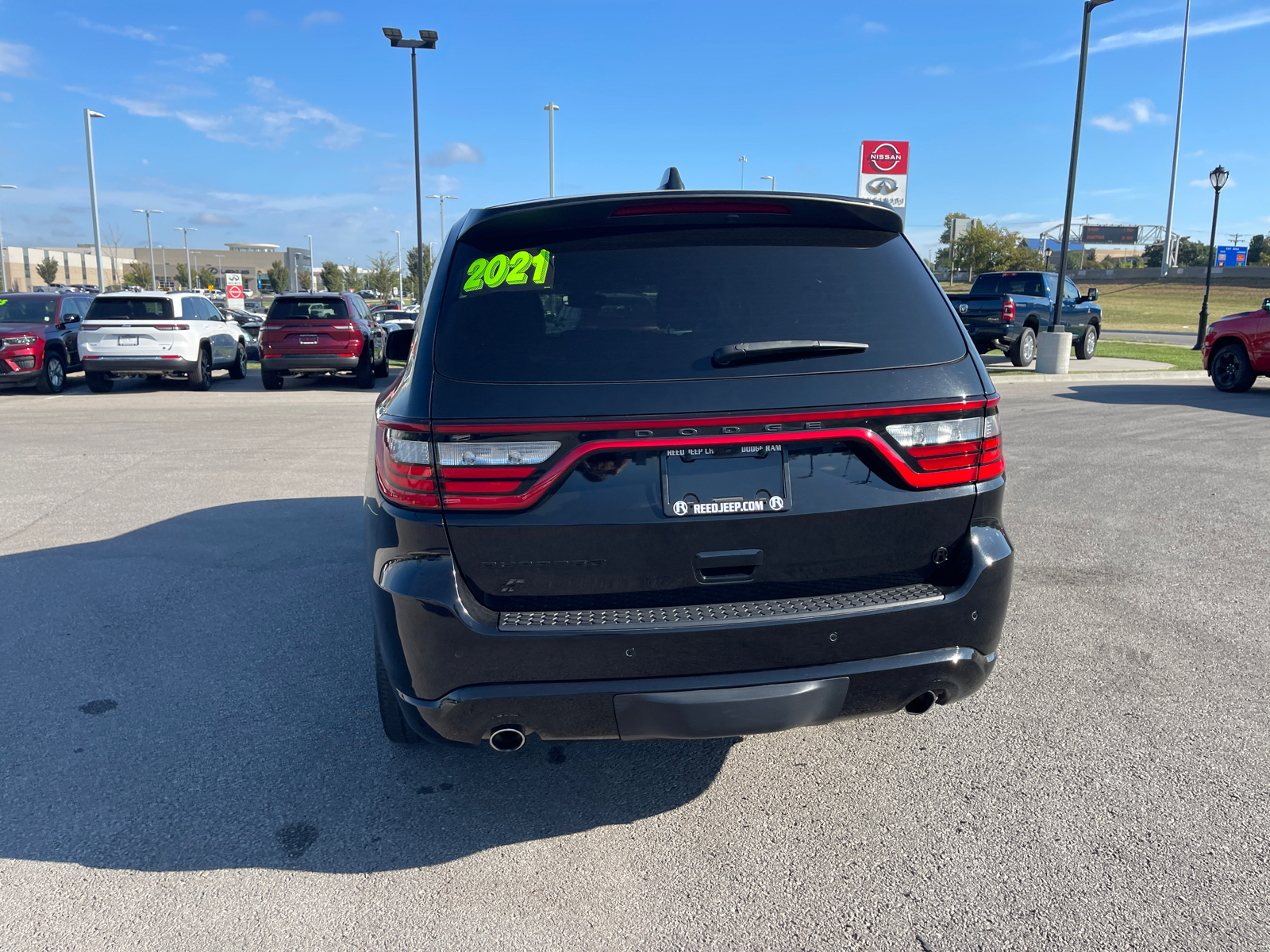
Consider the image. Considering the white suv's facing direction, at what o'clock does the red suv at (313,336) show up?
The red suv is roughly at 2 o'clock from the white suv.

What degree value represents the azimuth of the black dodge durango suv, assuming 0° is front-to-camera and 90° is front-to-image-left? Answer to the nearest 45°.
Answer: approximately 180°

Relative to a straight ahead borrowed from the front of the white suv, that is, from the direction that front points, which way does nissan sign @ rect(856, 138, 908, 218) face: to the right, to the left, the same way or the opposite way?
the opposite way

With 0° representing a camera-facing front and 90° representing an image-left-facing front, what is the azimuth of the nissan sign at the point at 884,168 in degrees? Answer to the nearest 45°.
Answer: approximately 0°

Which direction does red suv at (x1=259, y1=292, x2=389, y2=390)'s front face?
away from the camera

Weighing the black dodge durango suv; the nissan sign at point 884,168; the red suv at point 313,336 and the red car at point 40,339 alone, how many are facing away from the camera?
2

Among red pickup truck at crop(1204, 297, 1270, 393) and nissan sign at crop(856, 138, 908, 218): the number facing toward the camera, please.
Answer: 1

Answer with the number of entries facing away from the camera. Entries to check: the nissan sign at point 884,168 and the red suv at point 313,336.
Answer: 1

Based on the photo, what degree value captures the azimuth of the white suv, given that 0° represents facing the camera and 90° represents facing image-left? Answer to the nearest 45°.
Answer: approximately 225°

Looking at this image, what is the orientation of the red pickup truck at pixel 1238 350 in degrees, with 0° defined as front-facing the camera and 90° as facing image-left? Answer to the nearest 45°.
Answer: approximately 135°

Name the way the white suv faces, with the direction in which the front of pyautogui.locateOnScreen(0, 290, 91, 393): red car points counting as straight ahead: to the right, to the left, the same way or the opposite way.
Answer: the opposite way
